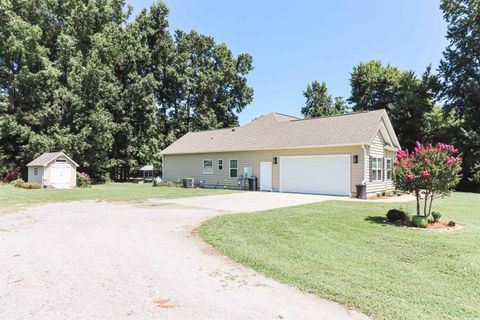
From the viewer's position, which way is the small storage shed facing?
facing the viewer and to the right of the viewer

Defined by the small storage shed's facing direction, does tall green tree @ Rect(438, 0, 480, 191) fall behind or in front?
in front

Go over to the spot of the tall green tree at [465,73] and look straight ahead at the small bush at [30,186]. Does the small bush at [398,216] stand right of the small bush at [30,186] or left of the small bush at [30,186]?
left

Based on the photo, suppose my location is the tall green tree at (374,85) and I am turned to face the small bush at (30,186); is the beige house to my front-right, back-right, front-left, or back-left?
front-left
